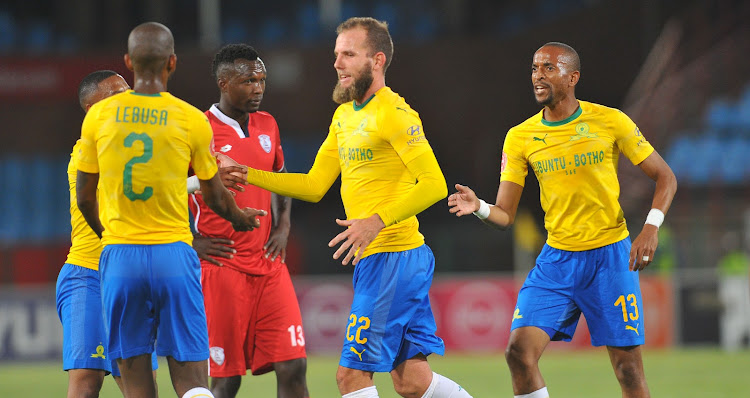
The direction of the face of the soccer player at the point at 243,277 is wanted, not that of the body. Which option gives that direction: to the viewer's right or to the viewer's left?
to the viewer's right

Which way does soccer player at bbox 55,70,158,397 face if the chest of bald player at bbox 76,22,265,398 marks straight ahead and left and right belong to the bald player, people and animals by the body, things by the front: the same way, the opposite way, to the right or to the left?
to the right

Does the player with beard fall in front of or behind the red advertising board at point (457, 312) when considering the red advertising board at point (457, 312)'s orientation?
in front

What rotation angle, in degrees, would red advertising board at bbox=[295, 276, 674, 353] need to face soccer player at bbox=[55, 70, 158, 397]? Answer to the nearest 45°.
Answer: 0° — it already faces them

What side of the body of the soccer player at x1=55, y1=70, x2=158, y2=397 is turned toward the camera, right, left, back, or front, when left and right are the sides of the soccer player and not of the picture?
right

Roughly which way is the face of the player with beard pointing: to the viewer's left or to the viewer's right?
to the viewer's left

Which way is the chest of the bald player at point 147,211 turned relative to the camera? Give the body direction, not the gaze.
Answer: away from the camera

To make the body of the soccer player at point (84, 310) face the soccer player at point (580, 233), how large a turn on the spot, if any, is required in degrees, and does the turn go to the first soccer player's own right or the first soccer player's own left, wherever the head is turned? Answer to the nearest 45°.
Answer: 0° — they already face them

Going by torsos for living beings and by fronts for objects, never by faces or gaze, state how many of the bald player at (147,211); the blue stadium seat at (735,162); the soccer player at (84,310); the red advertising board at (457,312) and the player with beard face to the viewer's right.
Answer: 1

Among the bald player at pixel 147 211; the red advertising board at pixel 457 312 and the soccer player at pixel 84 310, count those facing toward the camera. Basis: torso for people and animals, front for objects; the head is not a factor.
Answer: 1

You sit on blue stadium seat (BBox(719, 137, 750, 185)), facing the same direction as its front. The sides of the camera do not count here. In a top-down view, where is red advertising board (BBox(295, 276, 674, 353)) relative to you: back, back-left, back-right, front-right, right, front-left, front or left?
front

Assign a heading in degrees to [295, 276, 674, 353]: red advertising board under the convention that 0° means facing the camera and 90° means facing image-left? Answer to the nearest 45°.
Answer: approximately 0°

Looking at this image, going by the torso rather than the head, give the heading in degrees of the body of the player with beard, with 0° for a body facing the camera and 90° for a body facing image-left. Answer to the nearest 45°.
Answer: approximately 45°

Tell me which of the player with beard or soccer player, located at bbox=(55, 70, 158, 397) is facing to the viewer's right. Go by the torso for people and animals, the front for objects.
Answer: the soccer player

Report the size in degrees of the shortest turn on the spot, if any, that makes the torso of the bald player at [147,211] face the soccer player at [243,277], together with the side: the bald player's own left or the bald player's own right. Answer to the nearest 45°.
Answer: approximately 45° to the bald player's own right

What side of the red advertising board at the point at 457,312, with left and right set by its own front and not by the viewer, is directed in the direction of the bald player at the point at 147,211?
front

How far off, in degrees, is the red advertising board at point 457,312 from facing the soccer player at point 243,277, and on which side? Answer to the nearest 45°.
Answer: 0° — it already faces them
